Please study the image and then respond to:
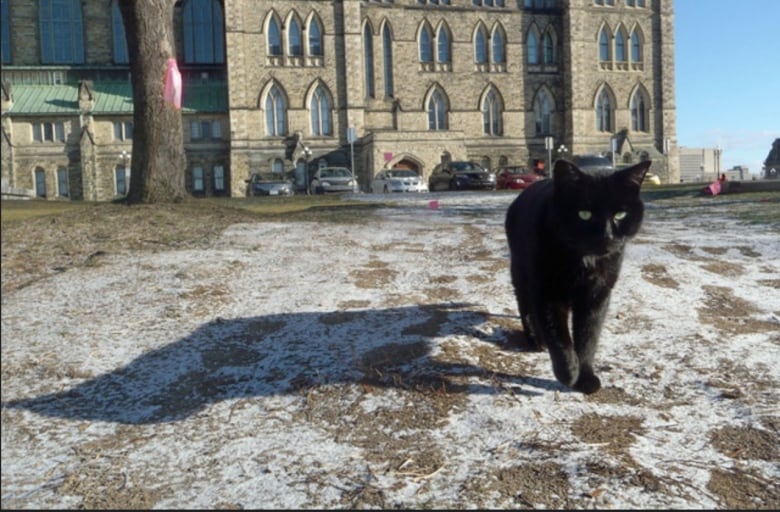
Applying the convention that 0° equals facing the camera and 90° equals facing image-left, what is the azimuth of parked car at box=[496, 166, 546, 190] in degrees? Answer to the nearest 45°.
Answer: approximately 315°

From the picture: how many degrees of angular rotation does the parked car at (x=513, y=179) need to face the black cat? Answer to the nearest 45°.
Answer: approximately 45° to its right

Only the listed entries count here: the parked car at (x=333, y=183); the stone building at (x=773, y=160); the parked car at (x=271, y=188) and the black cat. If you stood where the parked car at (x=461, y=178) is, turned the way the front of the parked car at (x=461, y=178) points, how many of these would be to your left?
1

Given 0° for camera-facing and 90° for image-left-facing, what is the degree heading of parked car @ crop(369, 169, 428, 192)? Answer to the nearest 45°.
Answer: approximately 315°

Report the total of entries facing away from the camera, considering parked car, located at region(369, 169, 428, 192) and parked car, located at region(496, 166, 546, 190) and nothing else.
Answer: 0

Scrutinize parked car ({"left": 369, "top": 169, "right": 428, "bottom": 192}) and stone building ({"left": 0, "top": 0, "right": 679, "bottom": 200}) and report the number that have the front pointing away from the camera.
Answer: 0

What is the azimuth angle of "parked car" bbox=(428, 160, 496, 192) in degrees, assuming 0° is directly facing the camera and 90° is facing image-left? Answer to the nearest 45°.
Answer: approximately 315°

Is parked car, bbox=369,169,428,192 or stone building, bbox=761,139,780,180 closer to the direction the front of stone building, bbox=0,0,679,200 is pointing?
the parked car

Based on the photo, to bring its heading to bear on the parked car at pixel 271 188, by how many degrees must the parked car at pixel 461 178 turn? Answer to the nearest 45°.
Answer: approximately 135° to its right
